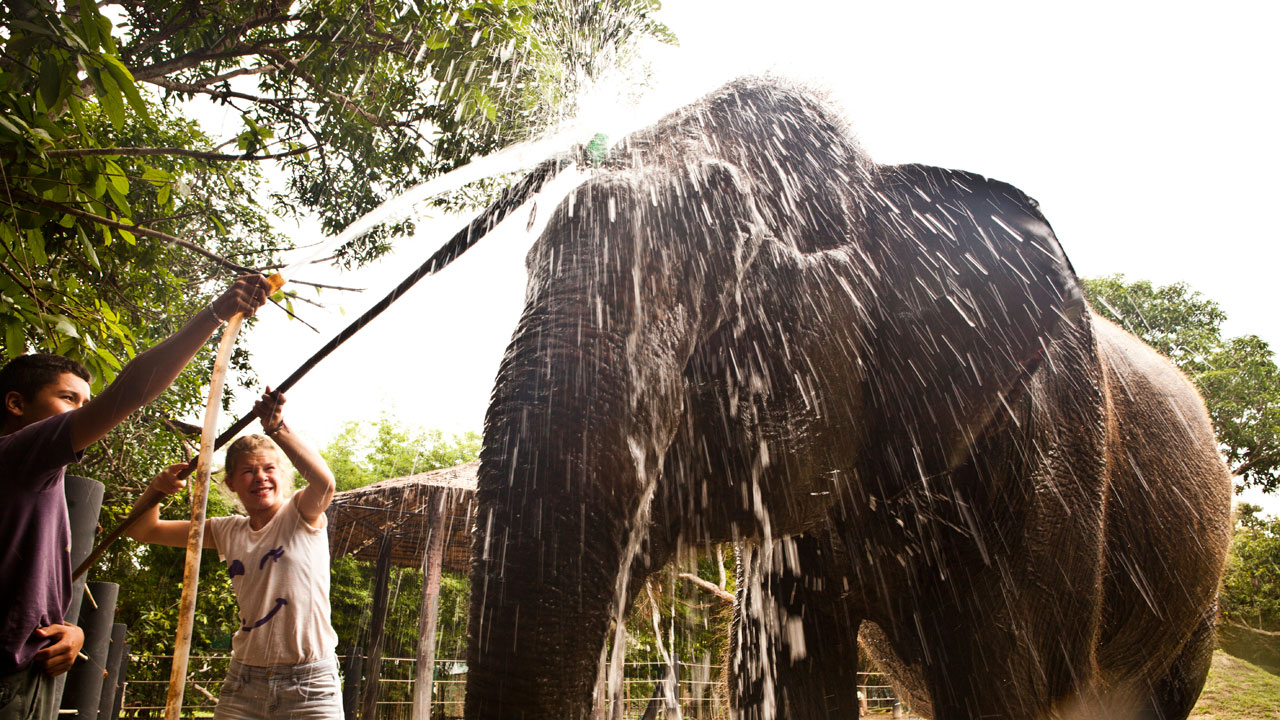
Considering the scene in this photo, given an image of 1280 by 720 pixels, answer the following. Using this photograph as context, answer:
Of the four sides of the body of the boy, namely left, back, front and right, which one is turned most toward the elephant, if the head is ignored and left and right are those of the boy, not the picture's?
front

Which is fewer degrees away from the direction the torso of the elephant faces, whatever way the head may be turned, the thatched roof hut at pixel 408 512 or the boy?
the boy

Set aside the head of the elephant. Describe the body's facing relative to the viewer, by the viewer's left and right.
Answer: facing the viewer and to the left of the viewer

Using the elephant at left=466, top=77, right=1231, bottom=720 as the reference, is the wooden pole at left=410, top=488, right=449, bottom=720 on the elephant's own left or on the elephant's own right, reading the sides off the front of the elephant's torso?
on the elephant's own right

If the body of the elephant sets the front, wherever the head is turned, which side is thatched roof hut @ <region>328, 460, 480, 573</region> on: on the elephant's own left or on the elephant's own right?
on the elephant's own right

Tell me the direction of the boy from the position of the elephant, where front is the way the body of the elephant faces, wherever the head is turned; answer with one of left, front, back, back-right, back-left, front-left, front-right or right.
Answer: front

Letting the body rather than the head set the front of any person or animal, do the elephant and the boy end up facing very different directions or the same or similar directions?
very different directions

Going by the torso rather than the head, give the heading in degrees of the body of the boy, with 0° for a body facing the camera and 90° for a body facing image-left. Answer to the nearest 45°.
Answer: approximately 270°

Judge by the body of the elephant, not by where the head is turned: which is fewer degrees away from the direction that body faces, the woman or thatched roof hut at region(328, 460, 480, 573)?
the woman

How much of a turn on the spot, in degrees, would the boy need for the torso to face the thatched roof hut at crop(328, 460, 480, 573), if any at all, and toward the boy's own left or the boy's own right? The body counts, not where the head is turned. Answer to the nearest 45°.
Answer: approximately 90° to the boy's own left
